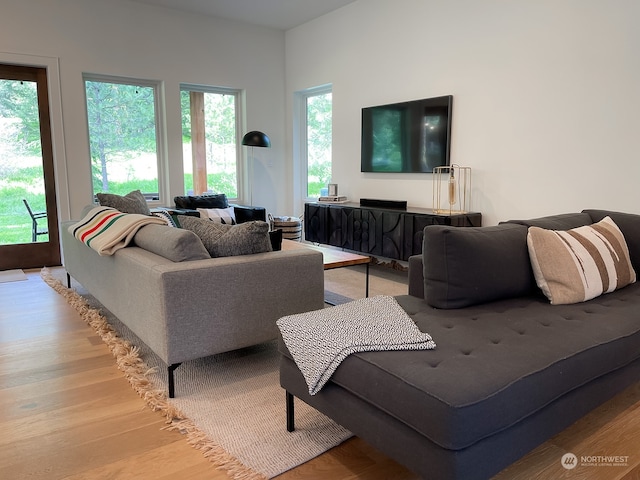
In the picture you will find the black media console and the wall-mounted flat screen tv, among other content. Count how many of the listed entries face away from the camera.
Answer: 0

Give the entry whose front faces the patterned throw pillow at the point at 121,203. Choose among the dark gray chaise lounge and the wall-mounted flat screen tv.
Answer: the wall-mounted flat screen tv

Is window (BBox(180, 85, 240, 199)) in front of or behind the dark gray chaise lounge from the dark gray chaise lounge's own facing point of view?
behind

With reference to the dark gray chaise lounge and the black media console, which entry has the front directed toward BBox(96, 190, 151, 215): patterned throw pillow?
the black media console

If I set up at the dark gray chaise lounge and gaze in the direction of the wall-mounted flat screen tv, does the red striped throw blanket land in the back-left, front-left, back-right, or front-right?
front-left

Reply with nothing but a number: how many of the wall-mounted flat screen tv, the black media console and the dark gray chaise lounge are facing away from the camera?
0

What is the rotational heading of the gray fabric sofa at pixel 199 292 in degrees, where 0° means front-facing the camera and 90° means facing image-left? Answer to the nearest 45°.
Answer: approximately 225°

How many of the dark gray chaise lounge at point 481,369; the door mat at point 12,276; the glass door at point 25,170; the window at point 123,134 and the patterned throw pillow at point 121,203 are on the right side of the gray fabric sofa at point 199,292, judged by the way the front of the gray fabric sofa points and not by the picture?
1

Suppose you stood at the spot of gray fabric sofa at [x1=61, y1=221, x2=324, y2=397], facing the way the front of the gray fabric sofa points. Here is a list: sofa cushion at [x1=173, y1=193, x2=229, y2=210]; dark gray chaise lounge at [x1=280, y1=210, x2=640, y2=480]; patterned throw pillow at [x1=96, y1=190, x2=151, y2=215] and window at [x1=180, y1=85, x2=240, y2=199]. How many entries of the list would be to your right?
1

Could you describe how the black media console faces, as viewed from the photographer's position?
facing the viewer and to the left of the viewer

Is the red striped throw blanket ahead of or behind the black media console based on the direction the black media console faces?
ahead

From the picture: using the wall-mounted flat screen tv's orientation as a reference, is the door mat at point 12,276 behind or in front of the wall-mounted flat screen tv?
in front

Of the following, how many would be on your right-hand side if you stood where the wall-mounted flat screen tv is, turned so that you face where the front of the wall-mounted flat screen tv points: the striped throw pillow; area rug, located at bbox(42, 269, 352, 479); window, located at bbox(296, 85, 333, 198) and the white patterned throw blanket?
1

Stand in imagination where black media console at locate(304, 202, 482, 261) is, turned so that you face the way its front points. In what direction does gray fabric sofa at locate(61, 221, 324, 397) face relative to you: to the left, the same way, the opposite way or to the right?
the opposite way
